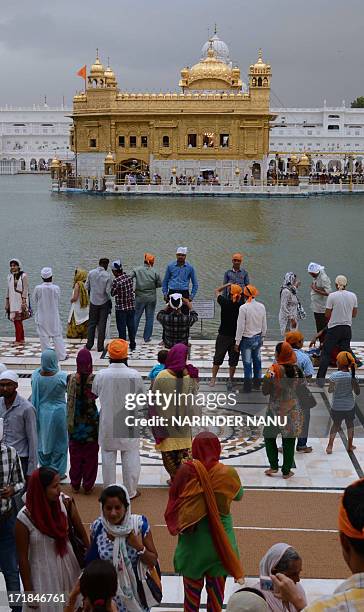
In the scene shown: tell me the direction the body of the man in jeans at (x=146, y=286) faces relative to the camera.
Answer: away from the camera

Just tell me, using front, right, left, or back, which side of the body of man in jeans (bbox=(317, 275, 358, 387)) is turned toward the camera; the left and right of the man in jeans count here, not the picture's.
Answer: back

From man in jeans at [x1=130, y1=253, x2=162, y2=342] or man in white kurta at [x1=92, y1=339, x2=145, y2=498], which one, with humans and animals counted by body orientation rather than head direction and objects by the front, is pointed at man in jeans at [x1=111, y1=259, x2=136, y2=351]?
the man in white kurta

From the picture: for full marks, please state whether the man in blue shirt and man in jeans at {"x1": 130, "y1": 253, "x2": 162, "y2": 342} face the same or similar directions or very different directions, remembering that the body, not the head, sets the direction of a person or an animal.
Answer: very different directions

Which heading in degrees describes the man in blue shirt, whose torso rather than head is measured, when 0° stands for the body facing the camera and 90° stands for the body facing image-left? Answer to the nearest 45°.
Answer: approximately 0°

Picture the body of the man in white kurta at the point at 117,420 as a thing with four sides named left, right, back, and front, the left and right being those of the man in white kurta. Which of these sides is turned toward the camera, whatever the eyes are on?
back
